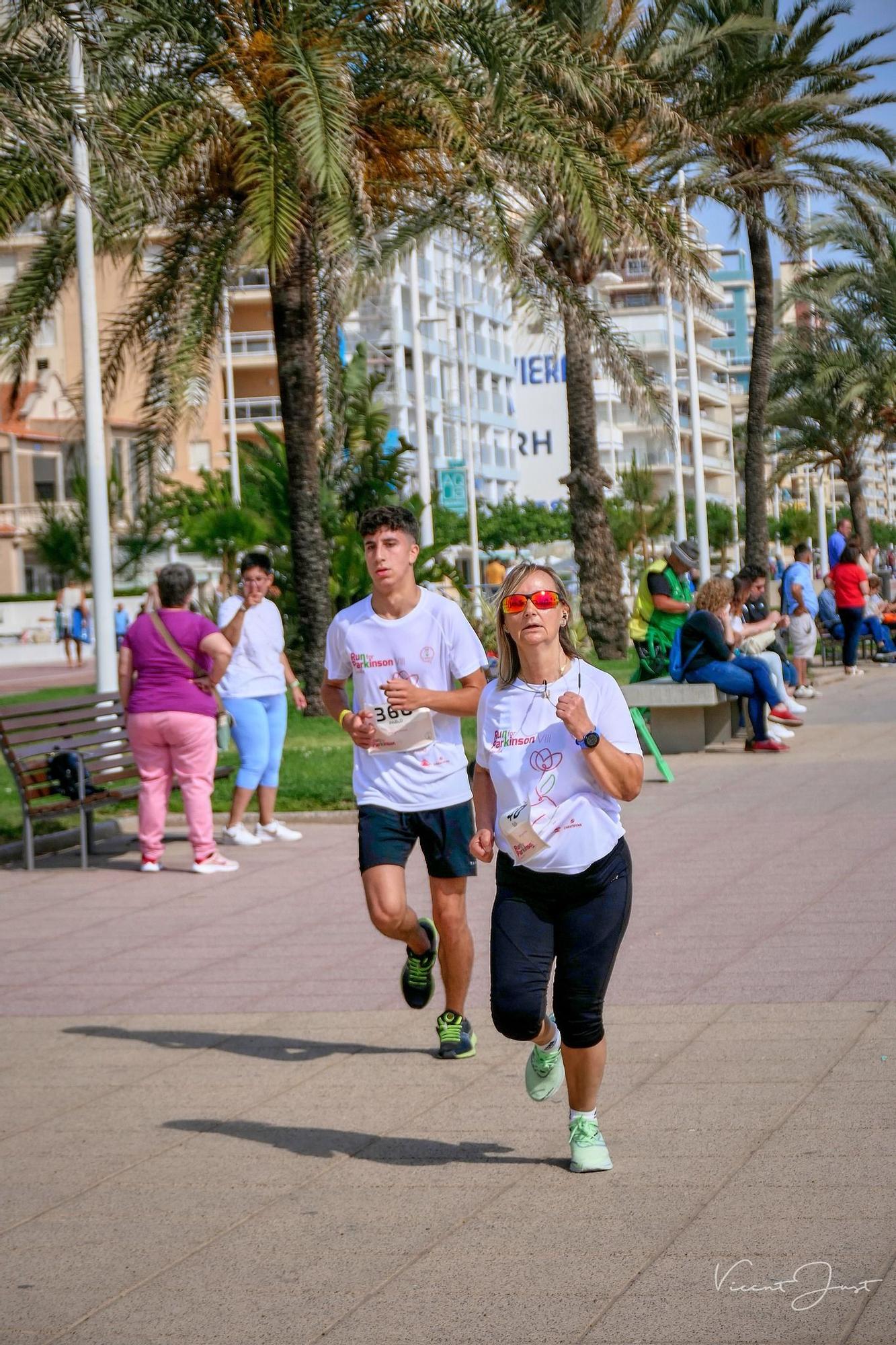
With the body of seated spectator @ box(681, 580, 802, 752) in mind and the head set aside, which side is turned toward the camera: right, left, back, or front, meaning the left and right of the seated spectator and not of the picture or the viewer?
right

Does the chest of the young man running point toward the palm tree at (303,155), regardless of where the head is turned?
no

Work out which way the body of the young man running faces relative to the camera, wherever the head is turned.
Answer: toward the camera

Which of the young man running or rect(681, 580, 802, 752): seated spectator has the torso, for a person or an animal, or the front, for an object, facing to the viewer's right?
the seated spectator

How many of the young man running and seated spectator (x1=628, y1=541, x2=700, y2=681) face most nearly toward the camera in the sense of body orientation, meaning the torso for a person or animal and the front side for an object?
1

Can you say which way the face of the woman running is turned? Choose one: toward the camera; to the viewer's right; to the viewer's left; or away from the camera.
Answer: toward the camera

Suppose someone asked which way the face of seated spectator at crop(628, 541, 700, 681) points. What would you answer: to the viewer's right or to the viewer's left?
to the viewer's right

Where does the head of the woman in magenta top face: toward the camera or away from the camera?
away from the camera

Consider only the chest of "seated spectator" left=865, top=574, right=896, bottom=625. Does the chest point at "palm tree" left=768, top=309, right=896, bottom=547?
no

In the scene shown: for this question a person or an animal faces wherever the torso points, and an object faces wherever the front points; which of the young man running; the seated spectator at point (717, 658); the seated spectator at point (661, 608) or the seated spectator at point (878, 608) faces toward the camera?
the young man running

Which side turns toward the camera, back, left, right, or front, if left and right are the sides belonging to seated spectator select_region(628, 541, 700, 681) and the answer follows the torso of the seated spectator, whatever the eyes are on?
right

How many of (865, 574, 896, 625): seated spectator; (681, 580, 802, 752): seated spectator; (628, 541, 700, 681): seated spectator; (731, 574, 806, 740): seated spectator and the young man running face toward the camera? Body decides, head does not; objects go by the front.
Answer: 1
